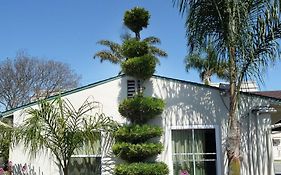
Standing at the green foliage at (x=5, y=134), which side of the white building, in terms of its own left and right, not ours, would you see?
right

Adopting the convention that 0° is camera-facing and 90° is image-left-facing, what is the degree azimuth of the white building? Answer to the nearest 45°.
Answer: approximately 0°

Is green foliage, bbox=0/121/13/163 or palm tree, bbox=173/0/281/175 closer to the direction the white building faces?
the palm tree

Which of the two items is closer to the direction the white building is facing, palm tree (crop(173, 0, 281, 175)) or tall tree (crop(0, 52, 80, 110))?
the palm tree
